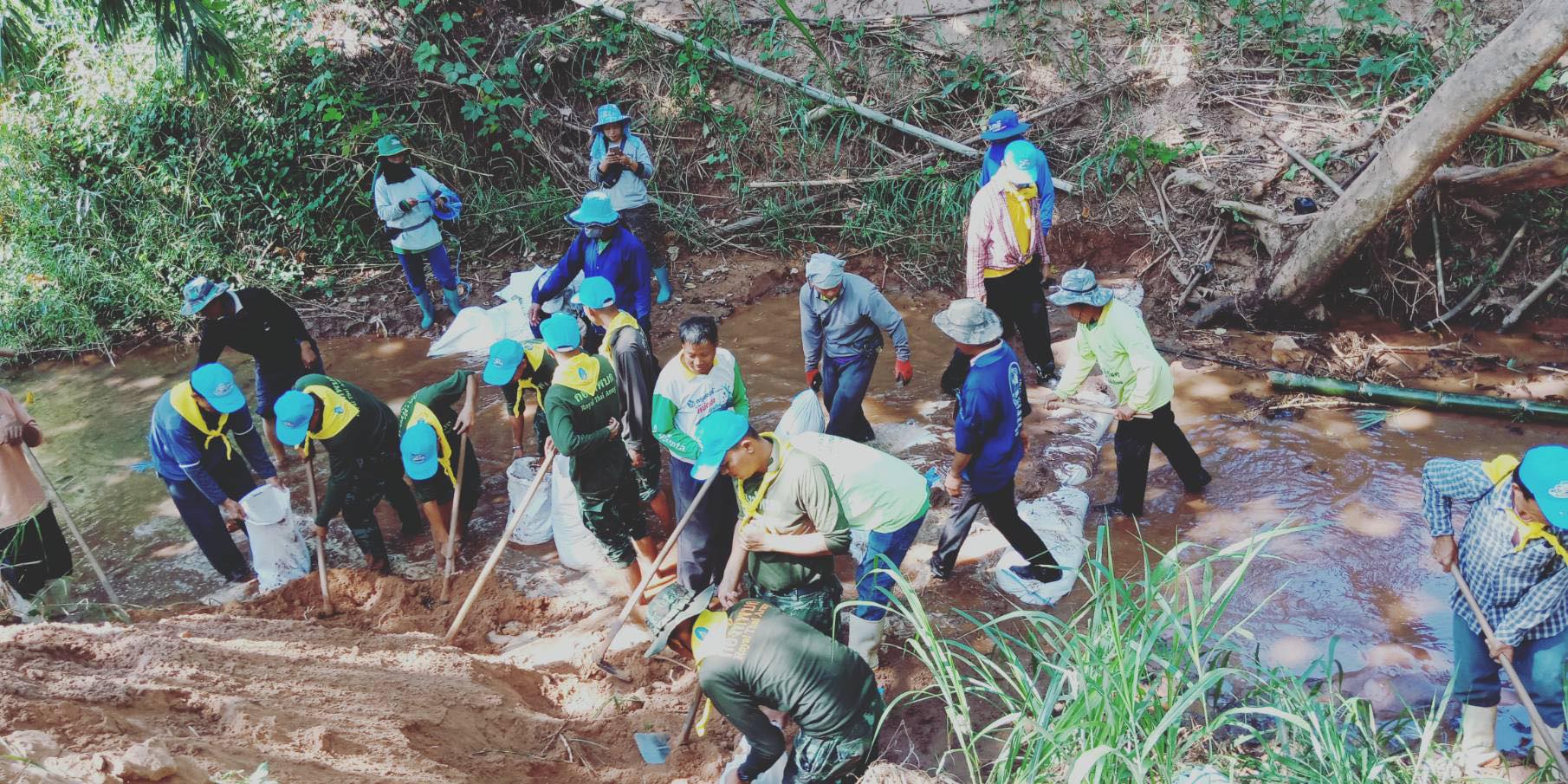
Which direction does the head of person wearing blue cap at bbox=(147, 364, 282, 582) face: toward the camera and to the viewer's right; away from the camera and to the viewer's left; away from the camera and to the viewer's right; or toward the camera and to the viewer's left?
toward the camera and to the viewer's right

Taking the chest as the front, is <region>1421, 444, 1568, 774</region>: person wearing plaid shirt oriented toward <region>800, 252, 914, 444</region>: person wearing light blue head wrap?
no

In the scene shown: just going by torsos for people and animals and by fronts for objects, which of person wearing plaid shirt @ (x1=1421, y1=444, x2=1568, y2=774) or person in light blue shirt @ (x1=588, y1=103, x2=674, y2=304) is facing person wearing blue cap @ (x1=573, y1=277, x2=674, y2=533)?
person in light blue shirt @ (x1=588, y1=103, x2=674, y2=304)

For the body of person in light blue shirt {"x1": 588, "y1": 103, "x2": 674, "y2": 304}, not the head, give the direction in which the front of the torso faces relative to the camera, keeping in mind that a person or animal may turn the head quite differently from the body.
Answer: toward the camera

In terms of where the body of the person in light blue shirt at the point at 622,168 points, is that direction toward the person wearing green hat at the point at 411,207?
no

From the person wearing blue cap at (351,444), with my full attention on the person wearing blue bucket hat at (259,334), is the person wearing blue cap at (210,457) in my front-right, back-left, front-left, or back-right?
front-left

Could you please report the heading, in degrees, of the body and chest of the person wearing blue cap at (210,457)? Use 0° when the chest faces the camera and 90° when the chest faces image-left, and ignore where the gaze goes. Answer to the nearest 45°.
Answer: approximately 315°

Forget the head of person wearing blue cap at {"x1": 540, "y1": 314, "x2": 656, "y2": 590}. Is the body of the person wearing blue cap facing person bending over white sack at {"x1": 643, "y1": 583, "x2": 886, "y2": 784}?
no

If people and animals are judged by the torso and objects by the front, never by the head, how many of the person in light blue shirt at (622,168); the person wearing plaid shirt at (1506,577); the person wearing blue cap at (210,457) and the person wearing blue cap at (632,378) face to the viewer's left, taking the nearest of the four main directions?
1

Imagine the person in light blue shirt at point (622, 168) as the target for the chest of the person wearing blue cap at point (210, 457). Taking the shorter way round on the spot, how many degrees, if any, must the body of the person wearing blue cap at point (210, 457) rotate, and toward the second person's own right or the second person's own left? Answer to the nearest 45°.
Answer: approximately 90° to the second person's own left
